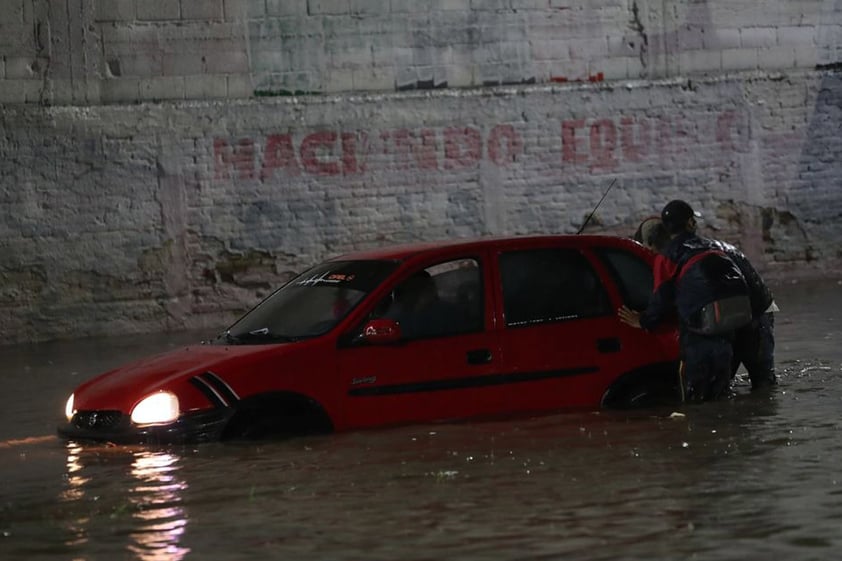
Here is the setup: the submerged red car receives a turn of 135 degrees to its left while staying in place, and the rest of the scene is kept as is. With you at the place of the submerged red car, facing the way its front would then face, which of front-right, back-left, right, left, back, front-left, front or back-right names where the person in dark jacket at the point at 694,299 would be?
front

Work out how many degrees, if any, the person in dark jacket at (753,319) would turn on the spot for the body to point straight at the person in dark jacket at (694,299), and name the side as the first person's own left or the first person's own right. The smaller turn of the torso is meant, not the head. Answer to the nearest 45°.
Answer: approximately 45° to the first person's own left

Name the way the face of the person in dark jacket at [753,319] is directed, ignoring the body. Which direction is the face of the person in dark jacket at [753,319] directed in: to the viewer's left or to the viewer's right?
to the viewer's left

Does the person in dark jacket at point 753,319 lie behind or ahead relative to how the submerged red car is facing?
behind

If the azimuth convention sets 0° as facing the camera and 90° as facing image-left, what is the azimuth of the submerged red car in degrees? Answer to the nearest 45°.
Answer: approximately 45°

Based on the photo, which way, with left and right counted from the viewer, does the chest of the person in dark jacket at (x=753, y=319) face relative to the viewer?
facing to the left of the viewer
